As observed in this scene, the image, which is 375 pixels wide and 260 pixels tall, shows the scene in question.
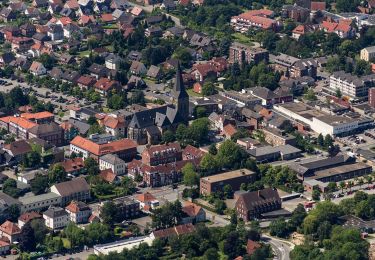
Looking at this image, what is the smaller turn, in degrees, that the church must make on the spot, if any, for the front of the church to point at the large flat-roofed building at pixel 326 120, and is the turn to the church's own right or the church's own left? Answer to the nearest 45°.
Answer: approximately 45° to the church's own right

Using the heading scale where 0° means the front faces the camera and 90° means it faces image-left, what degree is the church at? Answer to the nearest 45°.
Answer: approximately 225°

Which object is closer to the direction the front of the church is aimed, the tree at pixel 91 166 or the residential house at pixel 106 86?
the residential house

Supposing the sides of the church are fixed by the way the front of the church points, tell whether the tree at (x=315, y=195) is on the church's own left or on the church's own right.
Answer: on the church's own right

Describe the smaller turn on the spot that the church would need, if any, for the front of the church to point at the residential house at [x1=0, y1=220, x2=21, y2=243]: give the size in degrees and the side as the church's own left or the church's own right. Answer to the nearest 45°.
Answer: approximately 180°

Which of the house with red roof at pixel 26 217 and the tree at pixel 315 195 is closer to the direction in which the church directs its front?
the tree

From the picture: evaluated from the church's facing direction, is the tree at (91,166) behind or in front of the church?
behind
